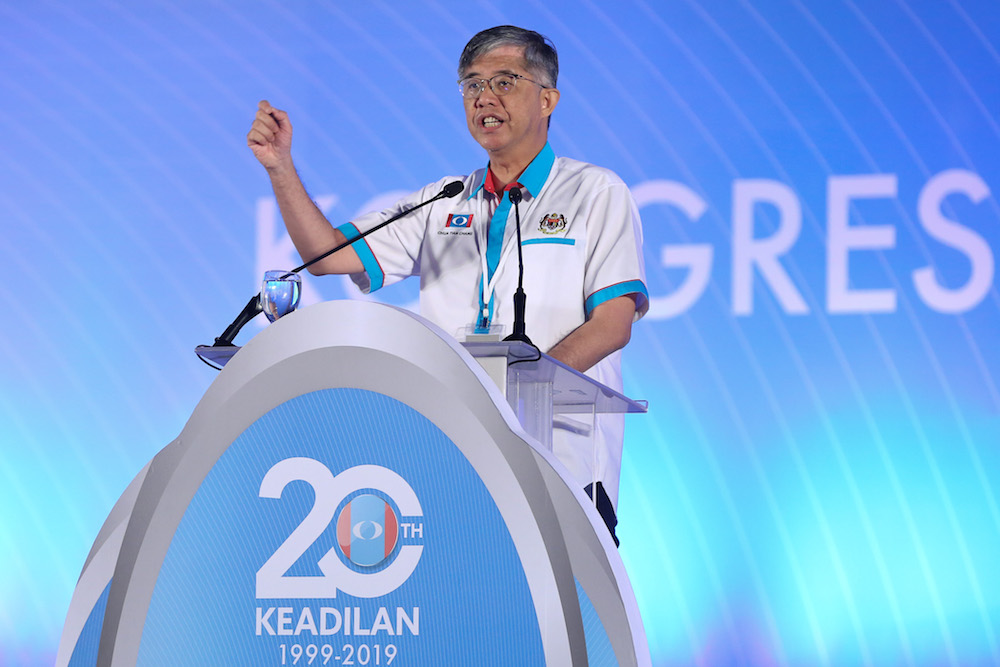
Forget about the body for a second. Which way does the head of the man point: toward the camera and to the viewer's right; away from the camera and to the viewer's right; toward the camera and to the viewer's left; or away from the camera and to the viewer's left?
toward the camera and to the viewer's left

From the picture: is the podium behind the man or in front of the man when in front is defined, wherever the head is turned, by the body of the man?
in front

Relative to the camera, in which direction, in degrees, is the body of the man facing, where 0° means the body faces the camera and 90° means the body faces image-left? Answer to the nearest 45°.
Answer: approximately 45°
